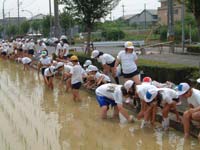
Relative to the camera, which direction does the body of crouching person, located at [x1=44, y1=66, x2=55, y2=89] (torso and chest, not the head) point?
to the viewer's right

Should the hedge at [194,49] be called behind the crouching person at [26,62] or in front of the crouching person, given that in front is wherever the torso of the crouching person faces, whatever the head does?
behind

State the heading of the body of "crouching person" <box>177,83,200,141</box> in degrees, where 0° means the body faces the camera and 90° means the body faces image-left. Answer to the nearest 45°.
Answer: approximately 90°

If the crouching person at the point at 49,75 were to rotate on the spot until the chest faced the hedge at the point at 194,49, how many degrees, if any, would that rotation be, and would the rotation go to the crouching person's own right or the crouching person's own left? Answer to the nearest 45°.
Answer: approximately 45° to the crouching person's own left

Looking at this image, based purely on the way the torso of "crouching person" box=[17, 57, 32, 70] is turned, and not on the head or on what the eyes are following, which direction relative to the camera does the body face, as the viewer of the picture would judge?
to the viewer's left
